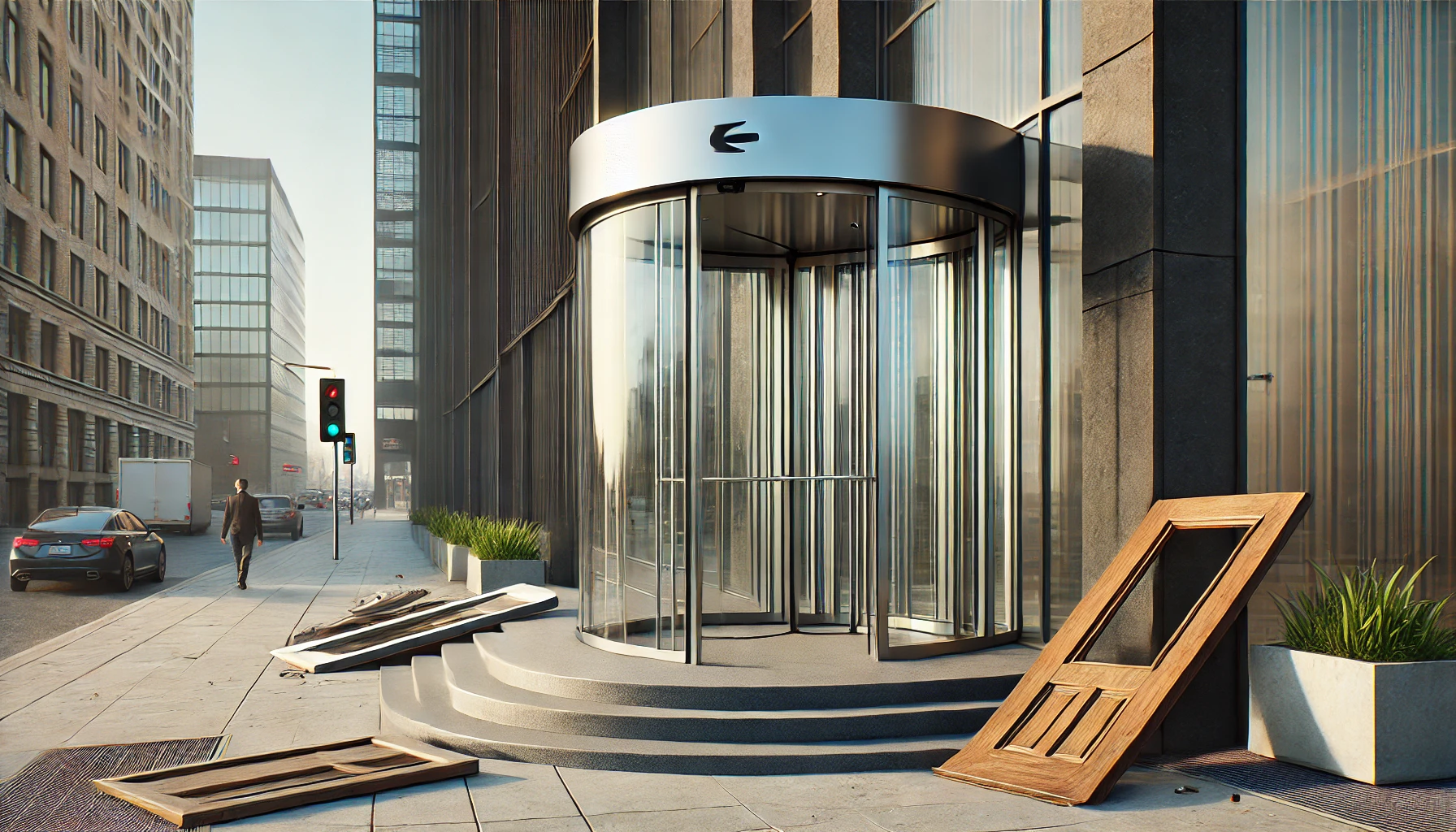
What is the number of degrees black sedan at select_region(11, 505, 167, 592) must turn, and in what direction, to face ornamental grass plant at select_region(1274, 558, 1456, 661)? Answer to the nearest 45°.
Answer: approximately 135° to its right

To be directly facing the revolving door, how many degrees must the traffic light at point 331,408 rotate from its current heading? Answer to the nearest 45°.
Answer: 0° — it already faces it

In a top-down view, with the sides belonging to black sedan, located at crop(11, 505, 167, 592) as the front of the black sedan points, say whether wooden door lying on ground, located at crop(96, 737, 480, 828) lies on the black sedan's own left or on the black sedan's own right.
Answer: on the black sedan's own right

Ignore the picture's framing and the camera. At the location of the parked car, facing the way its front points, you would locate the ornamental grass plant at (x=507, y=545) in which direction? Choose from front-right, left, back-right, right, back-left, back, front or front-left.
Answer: back-right

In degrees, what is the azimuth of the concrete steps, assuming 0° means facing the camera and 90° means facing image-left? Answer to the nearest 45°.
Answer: approximately 0°
